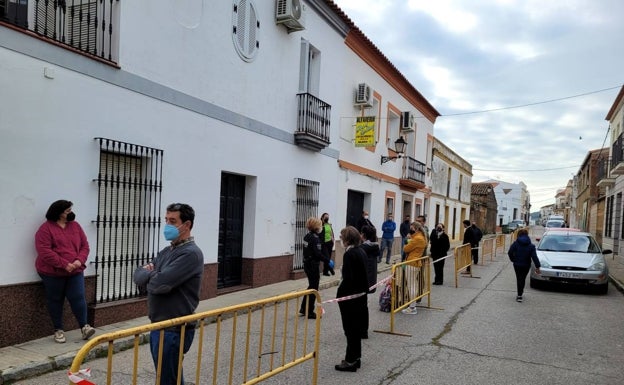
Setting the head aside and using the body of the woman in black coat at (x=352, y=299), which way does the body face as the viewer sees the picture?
to the viewer's left

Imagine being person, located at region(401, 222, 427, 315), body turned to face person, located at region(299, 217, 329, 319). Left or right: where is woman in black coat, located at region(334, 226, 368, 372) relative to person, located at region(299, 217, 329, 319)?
left

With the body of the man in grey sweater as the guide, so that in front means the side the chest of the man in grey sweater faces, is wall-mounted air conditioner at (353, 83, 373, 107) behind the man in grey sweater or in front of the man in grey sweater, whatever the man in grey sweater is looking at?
behind

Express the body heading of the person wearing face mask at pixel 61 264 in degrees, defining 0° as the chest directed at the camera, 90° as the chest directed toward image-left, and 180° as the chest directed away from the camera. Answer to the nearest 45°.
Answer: approximately 315°

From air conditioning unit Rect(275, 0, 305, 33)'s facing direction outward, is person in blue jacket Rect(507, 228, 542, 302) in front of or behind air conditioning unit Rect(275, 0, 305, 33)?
in front

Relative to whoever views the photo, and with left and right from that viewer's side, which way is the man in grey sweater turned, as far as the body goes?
facing the viewer and to the left of the viewer

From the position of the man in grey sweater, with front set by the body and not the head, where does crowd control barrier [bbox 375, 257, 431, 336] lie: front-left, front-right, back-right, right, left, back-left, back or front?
back

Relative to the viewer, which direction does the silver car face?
toward the camera

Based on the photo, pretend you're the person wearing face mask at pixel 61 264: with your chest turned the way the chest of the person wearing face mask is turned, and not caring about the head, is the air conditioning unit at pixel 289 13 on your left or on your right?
on your left

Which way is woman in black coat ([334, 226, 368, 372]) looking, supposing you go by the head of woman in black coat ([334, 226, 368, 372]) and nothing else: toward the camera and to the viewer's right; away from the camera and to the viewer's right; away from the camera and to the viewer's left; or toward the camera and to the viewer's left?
away from the camera and to the viewer's left

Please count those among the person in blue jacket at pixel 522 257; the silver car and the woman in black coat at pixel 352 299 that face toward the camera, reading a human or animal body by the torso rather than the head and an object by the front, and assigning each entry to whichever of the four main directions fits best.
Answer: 1

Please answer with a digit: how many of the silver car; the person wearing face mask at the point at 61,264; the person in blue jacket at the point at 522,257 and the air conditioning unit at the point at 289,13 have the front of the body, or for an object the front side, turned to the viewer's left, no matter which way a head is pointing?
0
